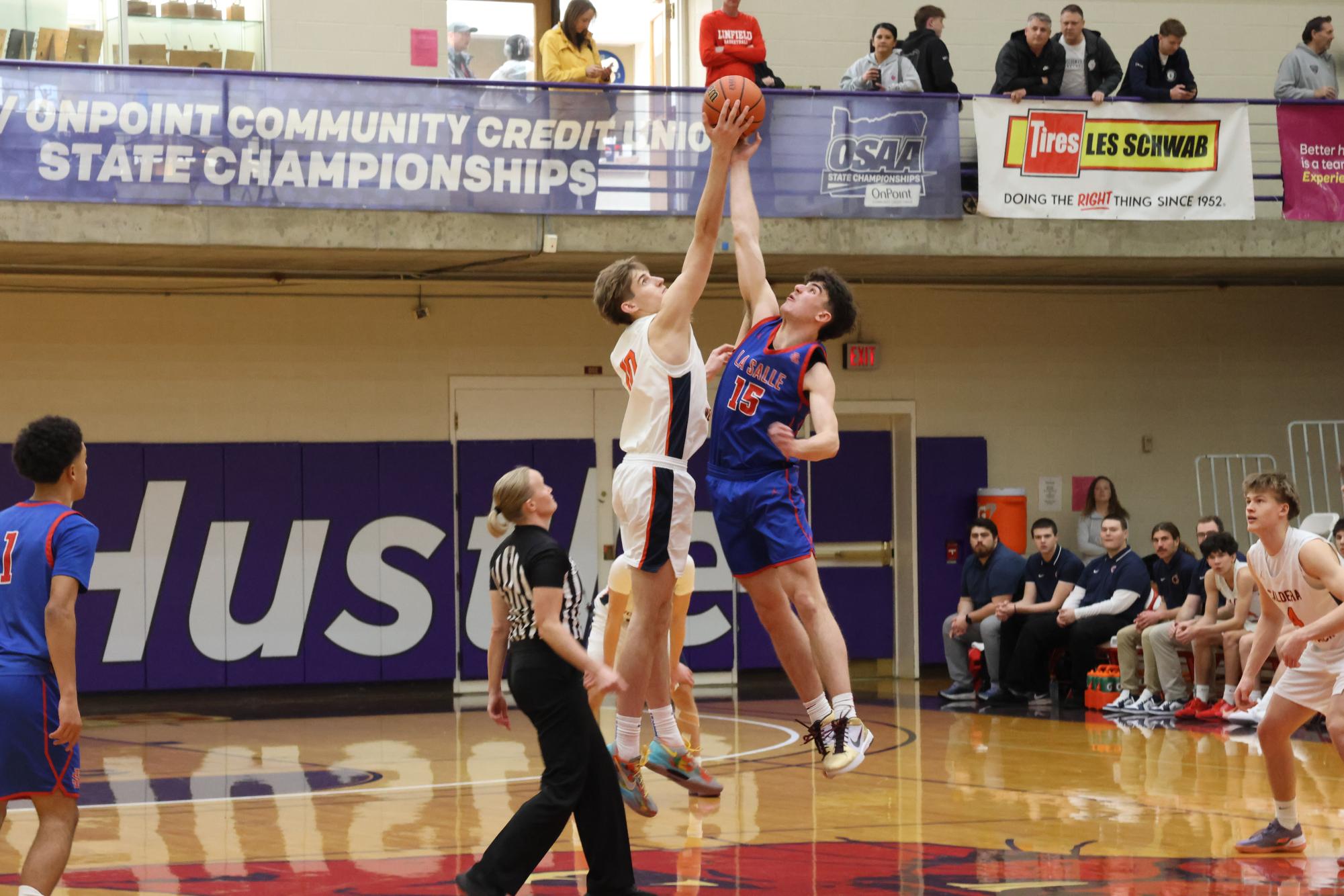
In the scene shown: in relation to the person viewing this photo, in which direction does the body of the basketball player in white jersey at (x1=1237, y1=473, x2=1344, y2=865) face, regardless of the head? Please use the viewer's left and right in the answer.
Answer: facing the viewer and to the left of the viewer

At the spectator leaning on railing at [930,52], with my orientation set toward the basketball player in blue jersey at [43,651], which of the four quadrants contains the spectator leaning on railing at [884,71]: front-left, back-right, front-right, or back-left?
front-right

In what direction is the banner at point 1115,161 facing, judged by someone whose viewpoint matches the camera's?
facing the viewer

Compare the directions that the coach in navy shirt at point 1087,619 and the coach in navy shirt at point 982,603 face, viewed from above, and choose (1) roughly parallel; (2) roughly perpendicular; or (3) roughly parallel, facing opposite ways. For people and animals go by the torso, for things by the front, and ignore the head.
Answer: roughly parallel

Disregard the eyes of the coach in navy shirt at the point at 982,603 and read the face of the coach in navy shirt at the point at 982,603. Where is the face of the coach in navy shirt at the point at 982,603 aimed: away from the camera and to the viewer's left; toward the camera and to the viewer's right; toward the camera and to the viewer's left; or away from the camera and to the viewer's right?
toward the camera and to the viewer's left

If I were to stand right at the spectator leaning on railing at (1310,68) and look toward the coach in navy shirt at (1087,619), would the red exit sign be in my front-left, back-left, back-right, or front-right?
front-right

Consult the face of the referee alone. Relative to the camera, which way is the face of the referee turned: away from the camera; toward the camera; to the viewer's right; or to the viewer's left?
to the viewer's right

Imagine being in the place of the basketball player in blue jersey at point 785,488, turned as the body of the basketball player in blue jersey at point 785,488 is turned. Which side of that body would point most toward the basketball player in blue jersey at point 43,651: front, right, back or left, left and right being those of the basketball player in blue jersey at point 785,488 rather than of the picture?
front

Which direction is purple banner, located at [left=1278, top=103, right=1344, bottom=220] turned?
toward the camera

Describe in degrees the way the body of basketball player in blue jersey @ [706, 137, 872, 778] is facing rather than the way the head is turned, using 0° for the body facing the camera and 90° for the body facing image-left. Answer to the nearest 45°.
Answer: approximately 45°

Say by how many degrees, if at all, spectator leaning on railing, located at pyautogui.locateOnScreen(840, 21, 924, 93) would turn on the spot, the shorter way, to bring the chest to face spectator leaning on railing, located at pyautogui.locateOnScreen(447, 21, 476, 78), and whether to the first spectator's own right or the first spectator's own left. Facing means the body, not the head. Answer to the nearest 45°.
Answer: approximately 90° to the first spectator's own right

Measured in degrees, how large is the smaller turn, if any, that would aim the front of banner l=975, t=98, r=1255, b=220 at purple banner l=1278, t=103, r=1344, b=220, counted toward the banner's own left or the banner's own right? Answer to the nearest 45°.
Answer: approximately 135° to the banner's own left

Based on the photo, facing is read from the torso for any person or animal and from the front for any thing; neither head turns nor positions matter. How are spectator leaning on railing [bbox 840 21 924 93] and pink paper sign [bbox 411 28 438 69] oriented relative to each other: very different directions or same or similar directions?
same or similar directions

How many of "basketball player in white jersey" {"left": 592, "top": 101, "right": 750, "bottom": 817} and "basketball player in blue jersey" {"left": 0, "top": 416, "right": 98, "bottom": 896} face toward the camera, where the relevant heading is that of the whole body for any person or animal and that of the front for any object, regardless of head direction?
0

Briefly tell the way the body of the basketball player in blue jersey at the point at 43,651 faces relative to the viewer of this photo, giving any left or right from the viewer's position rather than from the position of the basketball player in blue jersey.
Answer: facing away from the viewer and to the right of the viewer
